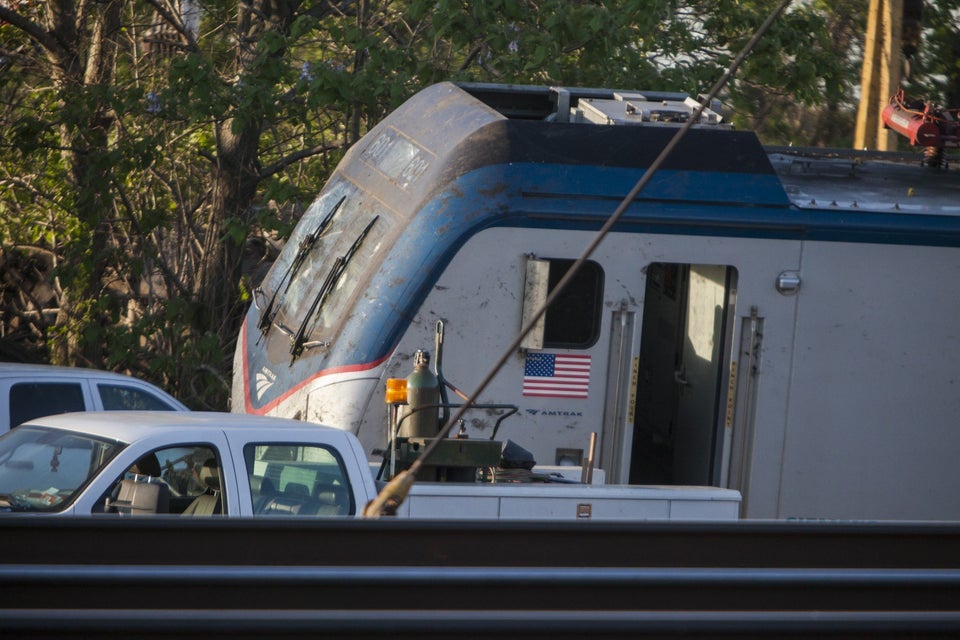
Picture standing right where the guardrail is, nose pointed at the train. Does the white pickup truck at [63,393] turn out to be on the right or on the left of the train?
left

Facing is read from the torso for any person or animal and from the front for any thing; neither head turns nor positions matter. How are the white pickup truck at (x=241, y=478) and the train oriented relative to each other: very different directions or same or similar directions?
same or similar directions

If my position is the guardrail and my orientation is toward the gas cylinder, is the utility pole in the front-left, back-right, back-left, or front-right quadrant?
front-right

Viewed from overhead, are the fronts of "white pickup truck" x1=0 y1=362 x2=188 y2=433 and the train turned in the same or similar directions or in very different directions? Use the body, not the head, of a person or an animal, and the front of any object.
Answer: very different directions

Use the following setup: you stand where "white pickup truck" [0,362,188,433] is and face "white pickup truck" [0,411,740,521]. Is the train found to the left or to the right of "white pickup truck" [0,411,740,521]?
left

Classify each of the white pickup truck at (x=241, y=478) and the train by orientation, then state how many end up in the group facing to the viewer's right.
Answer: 0

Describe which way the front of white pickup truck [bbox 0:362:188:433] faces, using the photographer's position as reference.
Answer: facing to the right of the viewer

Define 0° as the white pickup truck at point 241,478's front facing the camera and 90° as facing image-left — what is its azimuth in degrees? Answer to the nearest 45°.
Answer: approximately 45°

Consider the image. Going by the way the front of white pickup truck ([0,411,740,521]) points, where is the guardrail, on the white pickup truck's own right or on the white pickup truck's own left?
on the white pickup truck's own left
